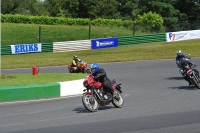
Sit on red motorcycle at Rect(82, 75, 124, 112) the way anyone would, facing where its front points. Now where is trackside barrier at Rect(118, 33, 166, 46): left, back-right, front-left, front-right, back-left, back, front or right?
back-right

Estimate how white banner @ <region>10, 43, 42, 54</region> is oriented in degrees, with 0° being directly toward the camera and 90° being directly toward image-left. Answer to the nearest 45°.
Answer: approximately 0°

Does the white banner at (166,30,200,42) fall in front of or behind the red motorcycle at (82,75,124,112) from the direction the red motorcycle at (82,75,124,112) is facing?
behind

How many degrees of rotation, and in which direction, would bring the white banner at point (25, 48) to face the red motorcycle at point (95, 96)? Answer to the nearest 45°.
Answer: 0° — it already faces it

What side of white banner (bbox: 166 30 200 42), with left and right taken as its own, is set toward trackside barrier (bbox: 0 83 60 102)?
front

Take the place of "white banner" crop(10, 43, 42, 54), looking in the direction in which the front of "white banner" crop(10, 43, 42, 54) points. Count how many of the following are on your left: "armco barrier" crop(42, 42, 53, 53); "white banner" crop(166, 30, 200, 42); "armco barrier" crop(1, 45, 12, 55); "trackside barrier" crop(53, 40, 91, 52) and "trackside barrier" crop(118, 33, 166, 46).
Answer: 4

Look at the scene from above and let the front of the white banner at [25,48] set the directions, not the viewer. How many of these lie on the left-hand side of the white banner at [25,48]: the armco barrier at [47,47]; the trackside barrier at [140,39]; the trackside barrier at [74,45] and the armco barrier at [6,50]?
3

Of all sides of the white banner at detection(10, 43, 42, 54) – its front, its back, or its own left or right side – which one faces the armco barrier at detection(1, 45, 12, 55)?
right

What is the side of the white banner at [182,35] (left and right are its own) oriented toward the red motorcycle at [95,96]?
front

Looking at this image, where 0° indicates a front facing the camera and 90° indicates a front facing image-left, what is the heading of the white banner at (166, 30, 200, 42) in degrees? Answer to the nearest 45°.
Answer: approximately 0°

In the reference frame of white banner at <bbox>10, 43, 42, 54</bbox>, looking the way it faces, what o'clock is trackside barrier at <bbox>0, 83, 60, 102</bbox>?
The trackside barrier is roughly at 12 o'clock from the white banner.

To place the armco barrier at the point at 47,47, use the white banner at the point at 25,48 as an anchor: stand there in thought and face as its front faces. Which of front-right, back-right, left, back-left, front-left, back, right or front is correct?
left
